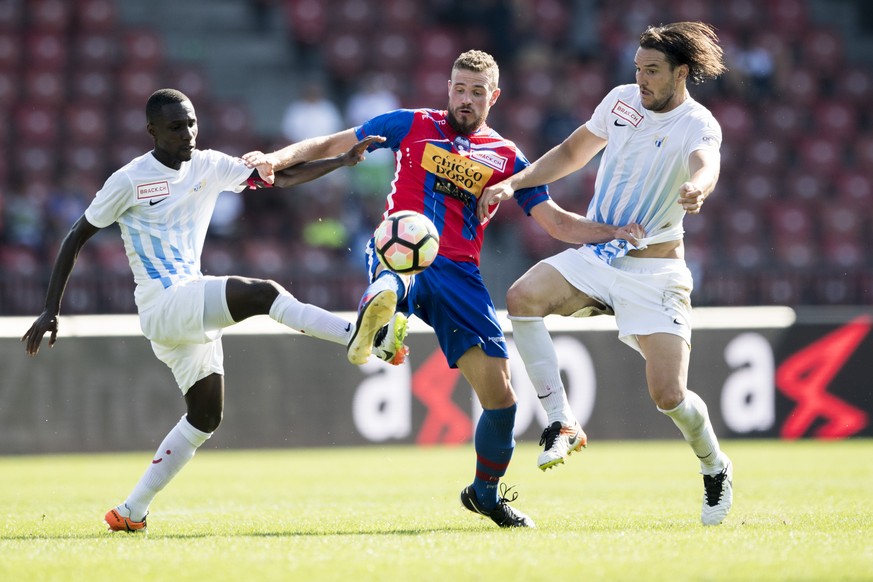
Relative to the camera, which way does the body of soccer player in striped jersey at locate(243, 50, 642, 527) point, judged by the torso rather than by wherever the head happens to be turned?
toward the camera

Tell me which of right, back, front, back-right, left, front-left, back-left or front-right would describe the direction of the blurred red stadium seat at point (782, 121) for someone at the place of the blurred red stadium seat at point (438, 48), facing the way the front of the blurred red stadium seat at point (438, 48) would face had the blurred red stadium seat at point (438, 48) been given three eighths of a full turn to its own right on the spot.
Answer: back-right

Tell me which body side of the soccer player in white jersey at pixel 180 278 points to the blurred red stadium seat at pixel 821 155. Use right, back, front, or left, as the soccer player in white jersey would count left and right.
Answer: left

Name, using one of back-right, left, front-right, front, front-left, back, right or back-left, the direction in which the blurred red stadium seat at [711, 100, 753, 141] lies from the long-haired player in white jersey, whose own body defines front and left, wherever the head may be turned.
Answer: back-right

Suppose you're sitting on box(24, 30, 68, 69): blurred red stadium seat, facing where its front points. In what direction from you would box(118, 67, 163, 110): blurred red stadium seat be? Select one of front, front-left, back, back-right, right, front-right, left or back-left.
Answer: front-left

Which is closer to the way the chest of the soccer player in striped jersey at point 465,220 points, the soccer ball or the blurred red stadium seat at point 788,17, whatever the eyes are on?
the soccer ball

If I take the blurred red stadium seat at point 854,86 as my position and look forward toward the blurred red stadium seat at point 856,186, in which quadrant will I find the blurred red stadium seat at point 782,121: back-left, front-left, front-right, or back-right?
front-right

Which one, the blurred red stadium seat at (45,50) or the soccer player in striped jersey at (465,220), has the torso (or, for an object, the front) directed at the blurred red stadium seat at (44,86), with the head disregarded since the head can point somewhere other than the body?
the blurred red stadium seat at (45,50)

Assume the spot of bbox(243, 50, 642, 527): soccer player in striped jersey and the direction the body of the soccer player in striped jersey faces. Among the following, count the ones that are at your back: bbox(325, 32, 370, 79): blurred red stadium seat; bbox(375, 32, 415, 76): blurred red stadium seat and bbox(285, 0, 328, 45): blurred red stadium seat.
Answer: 3

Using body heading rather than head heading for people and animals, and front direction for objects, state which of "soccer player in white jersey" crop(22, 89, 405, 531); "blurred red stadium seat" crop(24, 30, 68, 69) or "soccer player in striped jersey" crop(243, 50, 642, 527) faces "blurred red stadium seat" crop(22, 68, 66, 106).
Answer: "blurred red stadium seat" crop(24, 30, 68, 69)

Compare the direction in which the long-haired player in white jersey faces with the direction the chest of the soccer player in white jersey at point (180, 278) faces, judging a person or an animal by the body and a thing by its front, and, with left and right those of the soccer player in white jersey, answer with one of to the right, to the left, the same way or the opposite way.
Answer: to the right

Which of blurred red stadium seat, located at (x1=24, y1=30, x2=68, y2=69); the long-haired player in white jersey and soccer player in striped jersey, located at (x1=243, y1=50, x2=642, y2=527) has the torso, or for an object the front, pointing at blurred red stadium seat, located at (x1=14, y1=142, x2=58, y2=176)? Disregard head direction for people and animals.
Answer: blurred red stadium seat, located at (x1=24, y1=30, x2=68, y2=69)

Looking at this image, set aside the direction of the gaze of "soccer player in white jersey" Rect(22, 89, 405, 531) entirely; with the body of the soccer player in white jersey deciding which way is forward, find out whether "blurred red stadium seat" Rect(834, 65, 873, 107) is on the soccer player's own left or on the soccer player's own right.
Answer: on the soccer player's own left

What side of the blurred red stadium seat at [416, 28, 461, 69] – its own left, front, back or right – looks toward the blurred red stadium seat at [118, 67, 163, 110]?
right

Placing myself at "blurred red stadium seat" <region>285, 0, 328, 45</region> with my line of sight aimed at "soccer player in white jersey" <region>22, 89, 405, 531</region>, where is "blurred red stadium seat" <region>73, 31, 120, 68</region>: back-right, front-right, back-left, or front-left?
front-right

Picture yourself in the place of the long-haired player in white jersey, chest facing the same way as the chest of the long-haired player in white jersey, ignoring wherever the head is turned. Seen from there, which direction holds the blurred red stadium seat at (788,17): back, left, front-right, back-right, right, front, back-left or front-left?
back-right

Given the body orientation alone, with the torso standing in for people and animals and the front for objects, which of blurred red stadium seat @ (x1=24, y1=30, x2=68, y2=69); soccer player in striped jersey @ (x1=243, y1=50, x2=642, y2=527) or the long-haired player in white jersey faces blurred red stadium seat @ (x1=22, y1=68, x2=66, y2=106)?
blurred red stadium seat @ (x1=24, y1=30, x2=68, y2=69)

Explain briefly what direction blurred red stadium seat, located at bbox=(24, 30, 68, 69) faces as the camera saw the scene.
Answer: facing the viewer

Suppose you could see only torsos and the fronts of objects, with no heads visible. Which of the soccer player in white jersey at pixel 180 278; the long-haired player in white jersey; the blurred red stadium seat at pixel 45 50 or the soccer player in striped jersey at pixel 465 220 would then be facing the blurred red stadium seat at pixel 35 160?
the blurred red stadium seat at pixel 45 50

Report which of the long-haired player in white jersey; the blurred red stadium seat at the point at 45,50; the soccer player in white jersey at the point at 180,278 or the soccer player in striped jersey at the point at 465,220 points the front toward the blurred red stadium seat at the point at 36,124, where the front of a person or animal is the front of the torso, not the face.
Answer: the blurred red stadium seat at the point at 45,50
